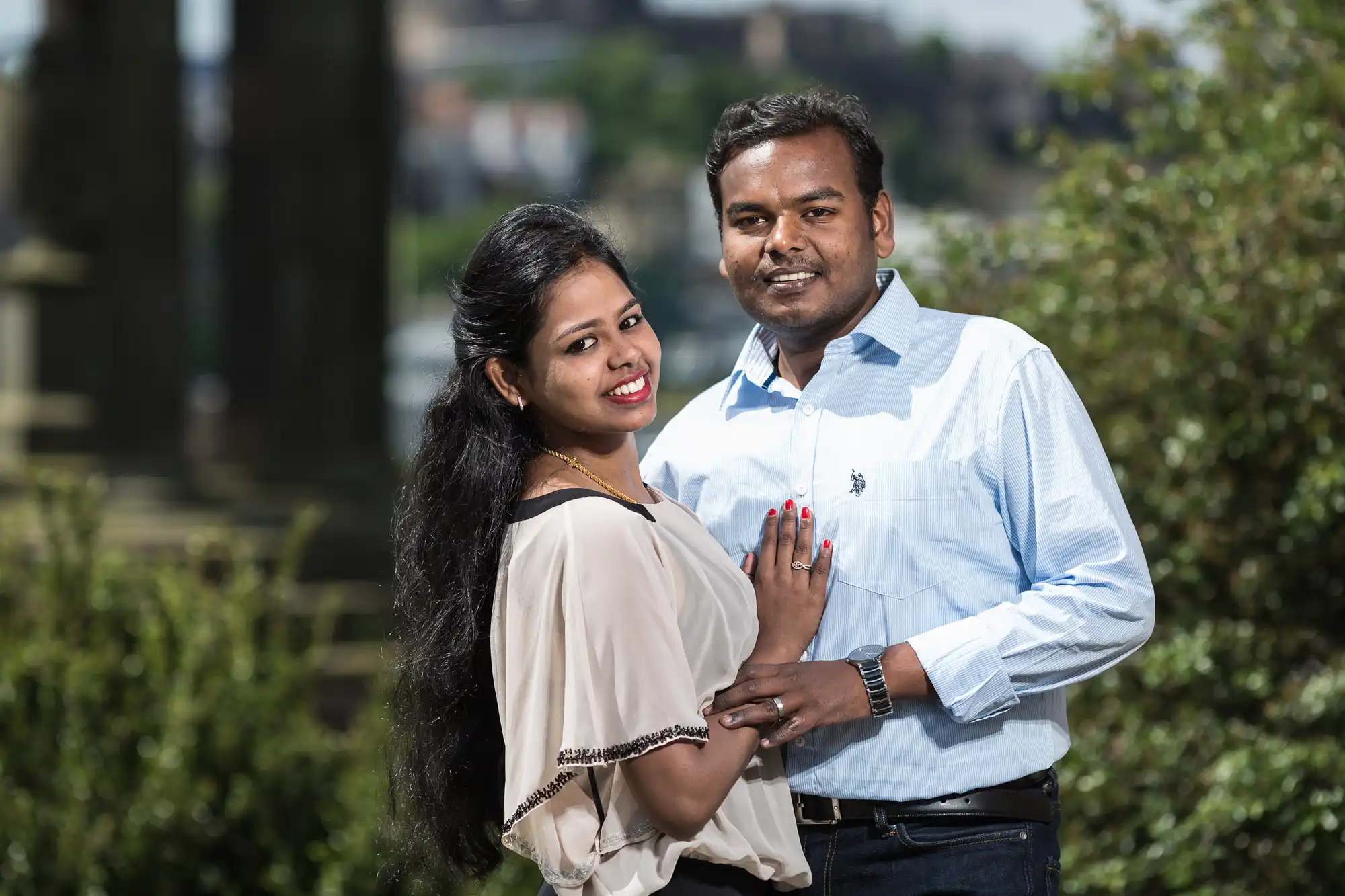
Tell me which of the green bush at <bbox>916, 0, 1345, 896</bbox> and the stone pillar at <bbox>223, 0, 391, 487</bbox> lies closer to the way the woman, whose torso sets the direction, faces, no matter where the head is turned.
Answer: the green bush

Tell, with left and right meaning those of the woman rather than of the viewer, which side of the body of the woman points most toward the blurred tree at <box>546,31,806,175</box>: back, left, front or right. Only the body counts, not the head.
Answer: left

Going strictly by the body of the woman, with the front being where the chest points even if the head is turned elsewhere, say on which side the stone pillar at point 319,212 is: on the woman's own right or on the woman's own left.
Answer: on the woman's own left

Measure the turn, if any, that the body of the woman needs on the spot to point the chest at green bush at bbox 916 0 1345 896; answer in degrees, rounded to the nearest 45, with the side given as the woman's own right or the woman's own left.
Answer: approximately 45° to the woman's own left

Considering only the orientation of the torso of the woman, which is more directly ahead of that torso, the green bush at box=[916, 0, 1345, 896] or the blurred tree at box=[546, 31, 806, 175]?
the green bush

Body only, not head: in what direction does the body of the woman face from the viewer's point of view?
to the viewer's right

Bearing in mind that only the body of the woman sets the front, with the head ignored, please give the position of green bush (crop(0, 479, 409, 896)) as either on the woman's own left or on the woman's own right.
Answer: on the woman's own left
